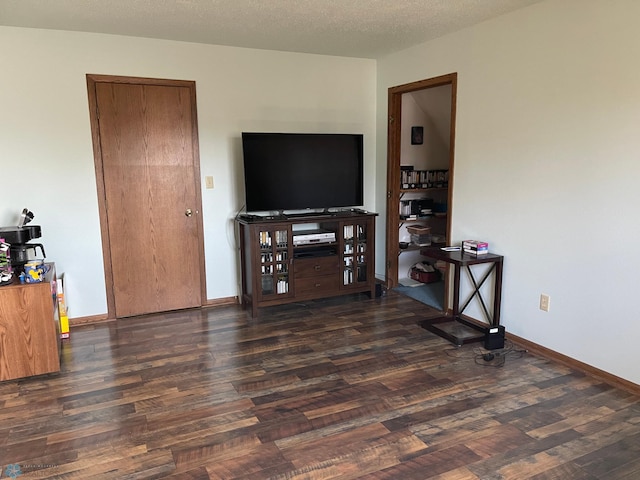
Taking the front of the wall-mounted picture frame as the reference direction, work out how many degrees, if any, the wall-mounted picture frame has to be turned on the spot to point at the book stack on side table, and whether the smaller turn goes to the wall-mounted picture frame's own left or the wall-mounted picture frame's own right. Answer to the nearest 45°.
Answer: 0° — it already faces it

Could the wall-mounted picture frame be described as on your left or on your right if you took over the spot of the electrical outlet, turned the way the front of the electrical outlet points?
on your right

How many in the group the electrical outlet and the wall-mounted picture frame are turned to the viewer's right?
0

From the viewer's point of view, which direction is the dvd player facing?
toward the camera

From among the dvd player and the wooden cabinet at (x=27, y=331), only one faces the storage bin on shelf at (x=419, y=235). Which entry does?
the wooden cabinet

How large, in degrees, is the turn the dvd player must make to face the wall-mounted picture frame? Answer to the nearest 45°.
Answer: approximately 135° to its left

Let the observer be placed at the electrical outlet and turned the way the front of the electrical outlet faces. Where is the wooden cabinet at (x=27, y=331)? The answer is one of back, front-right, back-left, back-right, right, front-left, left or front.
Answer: front

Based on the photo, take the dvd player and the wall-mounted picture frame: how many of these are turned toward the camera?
2

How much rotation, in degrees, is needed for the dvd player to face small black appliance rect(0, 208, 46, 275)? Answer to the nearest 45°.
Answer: approximately 45° to its right

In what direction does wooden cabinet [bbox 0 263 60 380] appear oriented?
to the viewer's right

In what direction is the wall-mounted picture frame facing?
toward the camera

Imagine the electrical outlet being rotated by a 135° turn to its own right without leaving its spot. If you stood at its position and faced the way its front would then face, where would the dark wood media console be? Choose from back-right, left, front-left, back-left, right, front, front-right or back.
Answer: left
